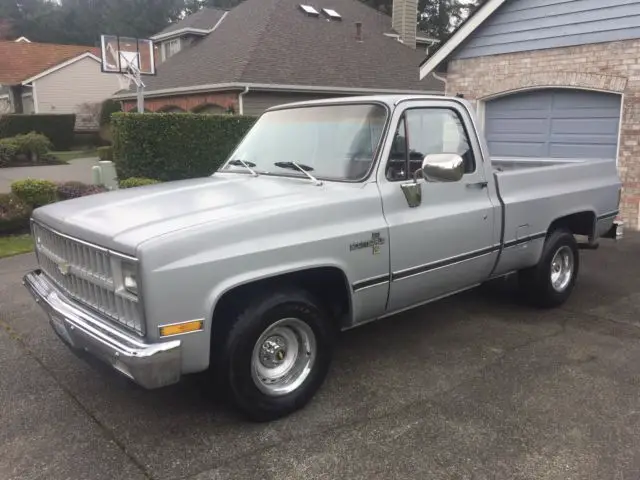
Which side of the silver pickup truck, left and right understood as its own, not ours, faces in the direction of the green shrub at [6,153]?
right

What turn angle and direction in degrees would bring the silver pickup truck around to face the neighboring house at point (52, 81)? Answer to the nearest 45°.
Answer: approximately 90° to its right

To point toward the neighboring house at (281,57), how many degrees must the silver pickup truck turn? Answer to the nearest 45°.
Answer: approximately 135° to its right

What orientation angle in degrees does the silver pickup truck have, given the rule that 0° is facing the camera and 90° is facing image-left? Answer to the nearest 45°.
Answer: approximately 45°

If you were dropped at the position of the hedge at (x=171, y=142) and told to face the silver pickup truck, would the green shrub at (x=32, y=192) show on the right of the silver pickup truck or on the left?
right

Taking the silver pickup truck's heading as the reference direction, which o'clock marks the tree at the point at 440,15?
The tree is roughly at 5 o'clock from the silver pickup truck.

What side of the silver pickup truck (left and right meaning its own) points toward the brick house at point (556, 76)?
back

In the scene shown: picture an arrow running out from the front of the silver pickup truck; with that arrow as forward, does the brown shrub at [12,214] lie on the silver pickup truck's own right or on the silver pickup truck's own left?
on the silver pickup truck's own right

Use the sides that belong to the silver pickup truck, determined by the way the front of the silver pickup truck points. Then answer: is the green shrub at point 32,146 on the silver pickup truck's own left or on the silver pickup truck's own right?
on the silver pickup truck's own right

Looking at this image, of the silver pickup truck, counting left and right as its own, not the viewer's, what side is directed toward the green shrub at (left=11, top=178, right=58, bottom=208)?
right

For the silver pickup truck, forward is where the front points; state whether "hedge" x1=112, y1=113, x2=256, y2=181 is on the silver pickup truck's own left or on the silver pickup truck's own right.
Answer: on the silver pickup truck's own right
